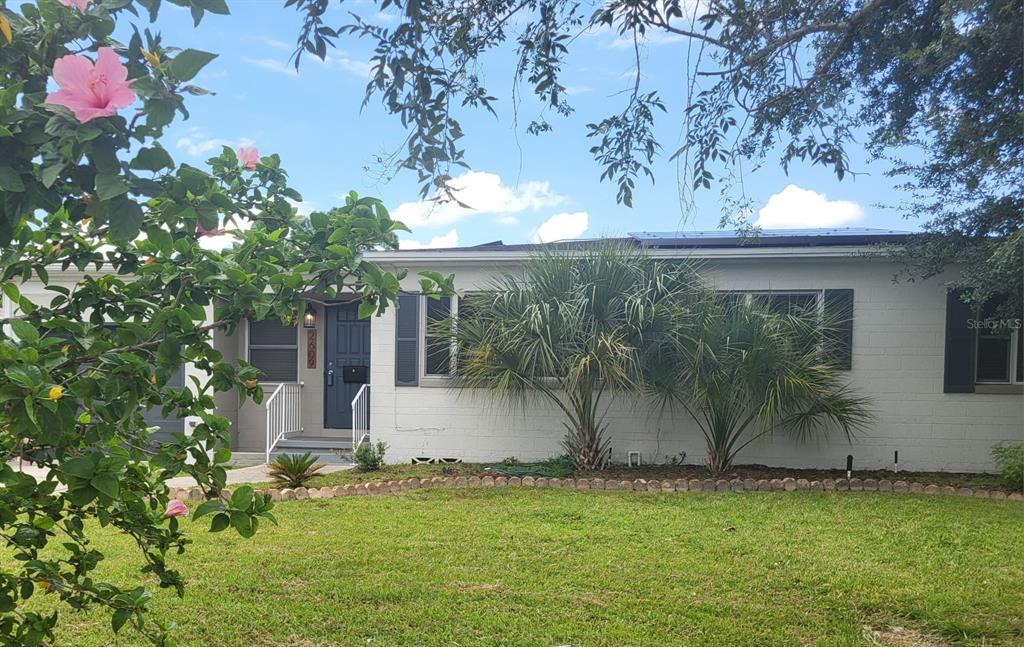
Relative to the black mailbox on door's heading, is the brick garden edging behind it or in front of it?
in front

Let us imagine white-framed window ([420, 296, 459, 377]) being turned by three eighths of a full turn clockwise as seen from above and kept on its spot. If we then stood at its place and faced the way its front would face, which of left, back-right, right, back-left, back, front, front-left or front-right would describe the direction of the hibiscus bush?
back-left

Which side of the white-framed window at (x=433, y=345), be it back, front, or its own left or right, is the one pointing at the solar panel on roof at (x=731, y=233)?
left

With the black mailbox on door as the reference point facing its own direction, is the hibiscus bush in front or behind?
in front

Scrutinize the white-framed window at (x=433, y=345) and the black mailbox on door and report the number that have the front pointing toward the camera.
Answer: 2

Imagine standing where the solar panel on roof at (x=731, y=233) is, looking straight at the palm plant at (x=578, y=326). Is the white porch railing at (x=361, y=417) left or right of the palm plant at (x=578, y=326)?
right

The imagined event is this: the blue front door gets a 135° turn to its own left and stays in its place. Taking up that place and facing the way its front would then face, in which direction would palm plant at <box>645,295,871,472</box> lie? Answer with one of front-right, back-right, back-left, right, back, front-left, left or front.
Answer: right

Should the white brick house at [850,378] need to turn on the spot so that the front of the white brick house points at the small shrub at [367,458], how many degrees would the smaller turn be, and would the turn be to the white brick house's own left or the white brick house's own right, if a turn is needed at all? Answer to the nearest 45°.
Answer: approximately 90° to the white brick house's own right

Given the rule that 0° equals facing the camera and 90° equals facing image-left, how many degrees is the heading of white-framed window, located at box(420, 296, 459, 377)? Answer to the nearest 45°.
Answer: approximately 0°

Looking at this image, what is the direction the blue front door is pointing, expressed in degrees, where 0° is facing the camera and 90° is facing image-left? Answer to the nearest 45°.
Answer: approximately 0°

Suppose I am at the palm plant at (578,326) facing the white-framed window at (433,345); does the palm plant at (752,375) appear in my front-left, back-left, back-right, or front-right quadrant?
back-right

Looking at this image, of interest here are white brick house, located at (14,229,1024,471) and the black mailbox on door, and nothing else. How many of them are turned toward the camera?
2

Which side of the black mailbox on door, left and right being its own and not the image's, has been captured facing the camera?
front
